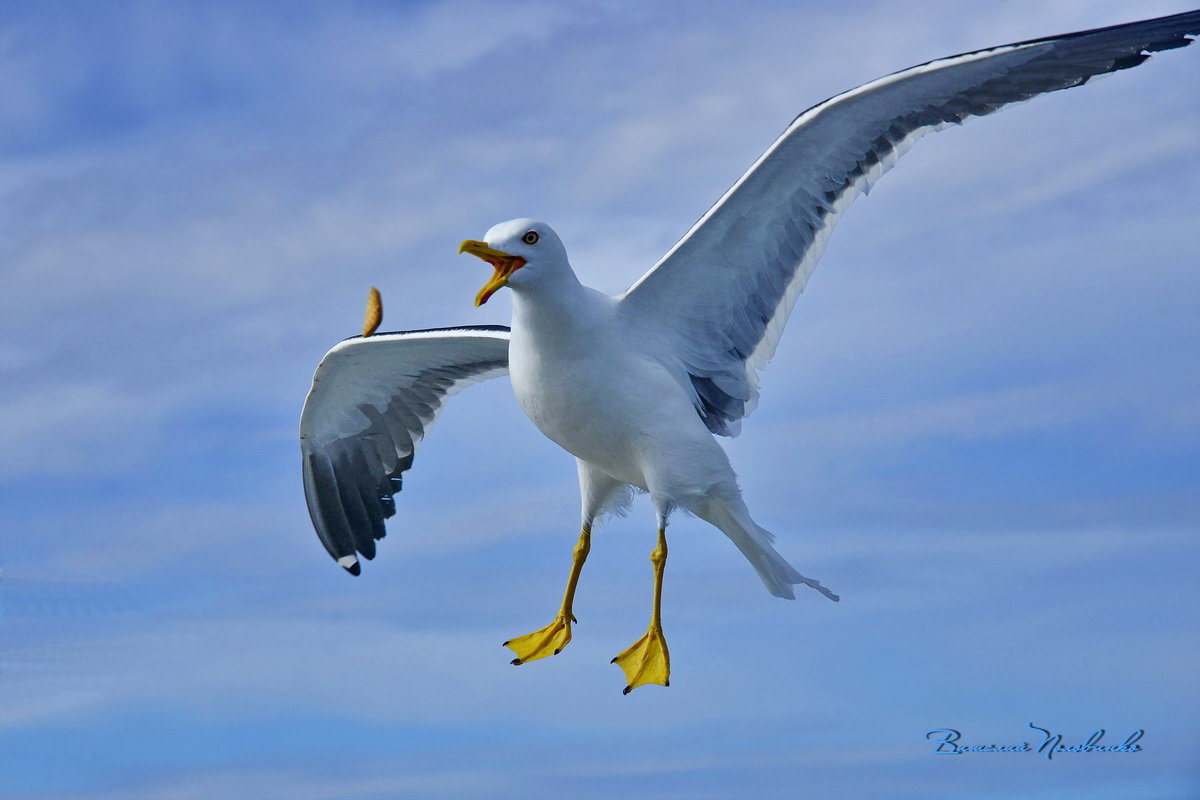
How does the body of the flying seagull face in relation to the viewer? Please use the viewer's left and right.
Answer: facing the viewer and to the left of the viewer
